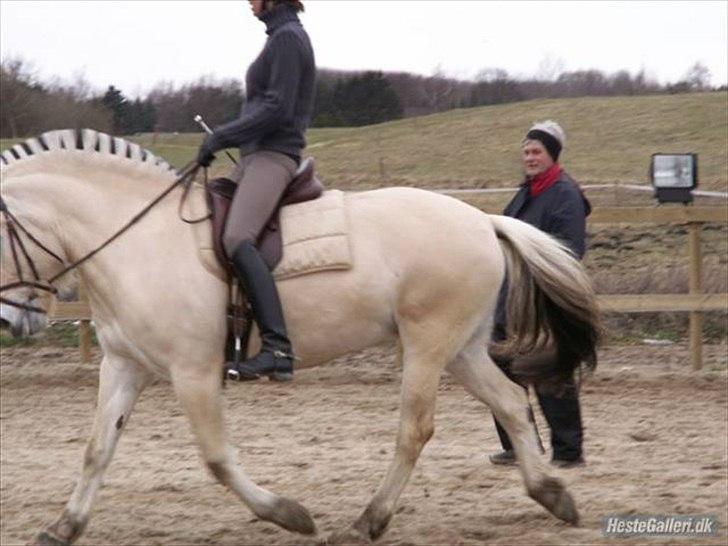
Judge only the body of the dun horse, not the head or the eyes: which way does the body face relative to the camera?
to the viewer's left

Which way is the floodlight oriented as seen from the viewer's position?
toward the camera

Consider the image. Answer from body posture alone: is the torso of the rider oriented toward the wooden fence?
no

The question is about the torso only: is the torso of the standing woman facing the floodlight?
no

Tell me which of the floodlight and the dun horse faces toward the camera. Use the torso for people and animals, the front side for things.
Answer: the floodlight

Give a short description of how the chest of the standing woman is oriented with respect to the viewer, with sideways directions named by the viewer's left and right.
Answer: facing the viewer and to the left of the viewer

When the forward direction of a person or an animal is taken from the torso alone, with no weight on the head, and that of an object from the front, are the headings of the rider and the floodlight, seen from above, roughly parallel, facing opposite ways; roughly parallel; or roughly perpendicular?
roughly perpendicular

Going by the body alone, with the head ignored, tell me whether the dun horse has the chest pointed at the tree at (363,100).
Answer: no

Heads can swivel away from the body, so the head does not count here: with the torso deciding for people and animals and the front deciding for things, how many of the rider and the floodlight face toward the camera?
1

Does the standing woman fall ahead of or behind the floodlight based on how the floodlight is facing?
ahead

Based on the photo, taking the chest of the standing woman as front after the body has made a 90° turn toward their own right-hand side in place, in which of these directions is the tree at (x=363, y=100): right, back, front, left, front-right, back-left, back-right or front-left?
front-right

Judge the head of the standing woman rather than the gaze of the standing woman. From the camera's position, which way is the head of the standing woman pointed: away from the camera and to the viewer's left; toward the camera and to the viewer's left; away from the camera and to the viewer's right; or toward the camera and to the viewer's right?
toward the camera and to the viewer's left

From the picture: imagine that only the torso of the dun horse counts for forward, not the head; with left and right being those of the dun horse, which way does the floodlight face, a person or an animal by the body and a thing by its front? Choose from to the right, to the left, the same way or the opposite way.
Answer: to the left

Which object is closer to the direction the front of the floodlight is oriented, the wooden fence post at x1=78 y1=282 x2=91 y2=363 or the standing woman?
the standing woman

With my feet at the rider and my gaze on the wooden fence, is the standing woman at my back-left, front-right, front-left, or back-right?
front-right

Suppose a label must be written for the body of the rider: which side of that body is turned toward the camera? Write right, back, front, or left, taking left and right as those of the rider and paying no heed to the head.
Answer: left

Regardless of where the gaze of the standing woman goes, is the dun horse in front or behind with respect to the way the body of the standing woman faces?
in front

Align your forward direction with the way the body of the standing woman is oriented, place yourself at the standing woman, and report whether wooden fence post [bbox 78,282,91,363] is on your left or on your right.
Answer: on your right
